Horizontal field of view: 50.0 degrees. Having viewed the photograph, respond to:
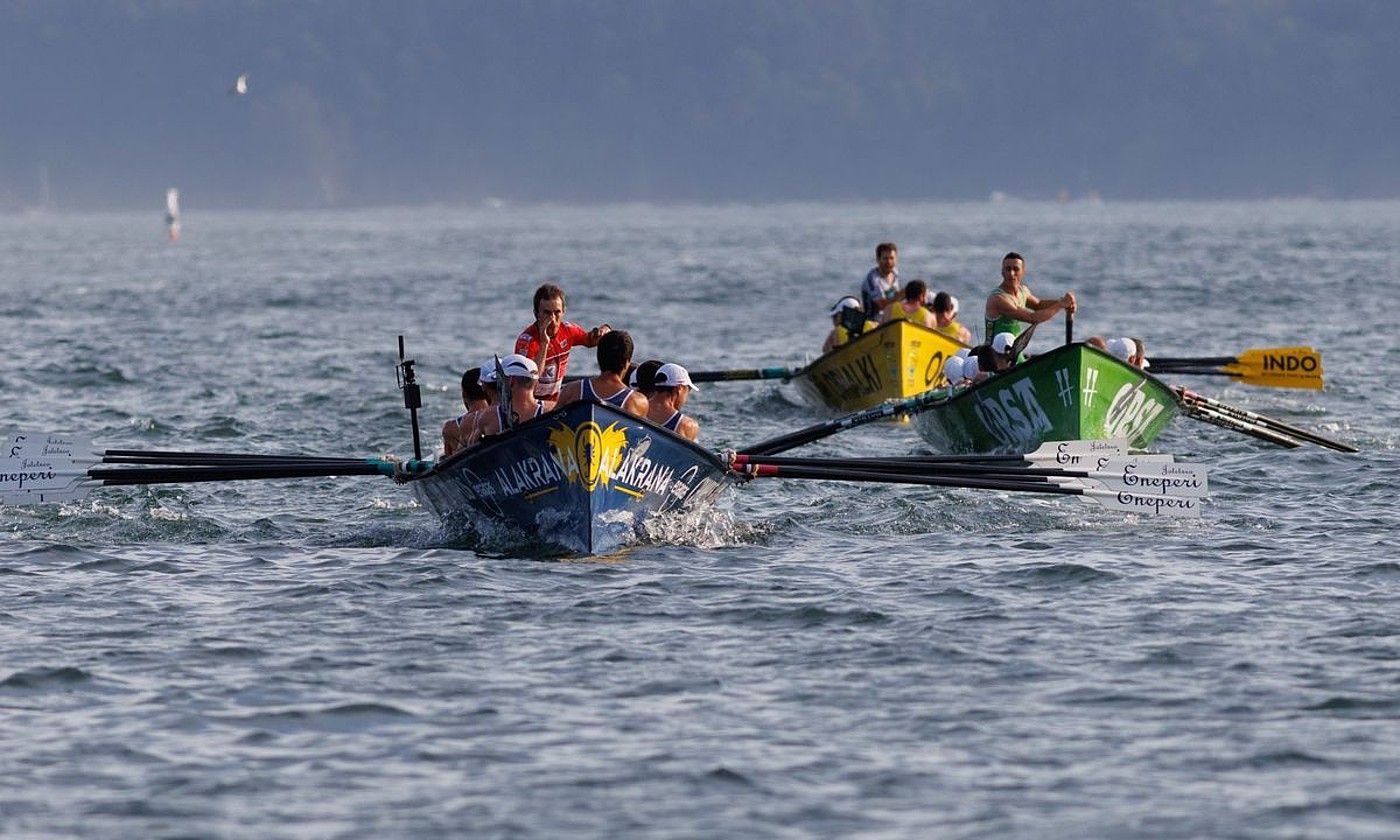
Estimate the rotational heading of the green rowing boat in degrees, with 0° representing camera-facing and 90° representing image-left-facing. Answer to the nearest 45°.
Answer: approximately 0°

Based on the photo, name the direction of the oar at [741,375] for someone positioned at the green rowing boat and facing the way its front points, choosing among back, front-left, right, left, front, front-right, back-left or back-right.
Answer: back-right

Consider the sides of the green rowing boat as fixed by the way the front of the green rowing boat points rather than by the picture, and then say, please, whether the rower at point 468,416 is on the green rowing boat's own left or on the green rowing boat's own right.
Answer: on the green rowing boat's own right

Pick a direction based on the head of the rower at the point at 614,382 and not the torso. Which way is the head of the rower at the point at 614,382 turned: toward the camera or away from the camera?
away from the camera

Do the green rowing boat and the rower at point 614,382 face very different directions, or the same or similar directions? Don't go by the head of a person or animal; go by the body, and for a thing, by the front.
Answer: very different directions

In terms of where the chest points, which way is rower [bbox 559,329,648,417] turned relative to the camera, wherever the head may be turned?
away from the camera
